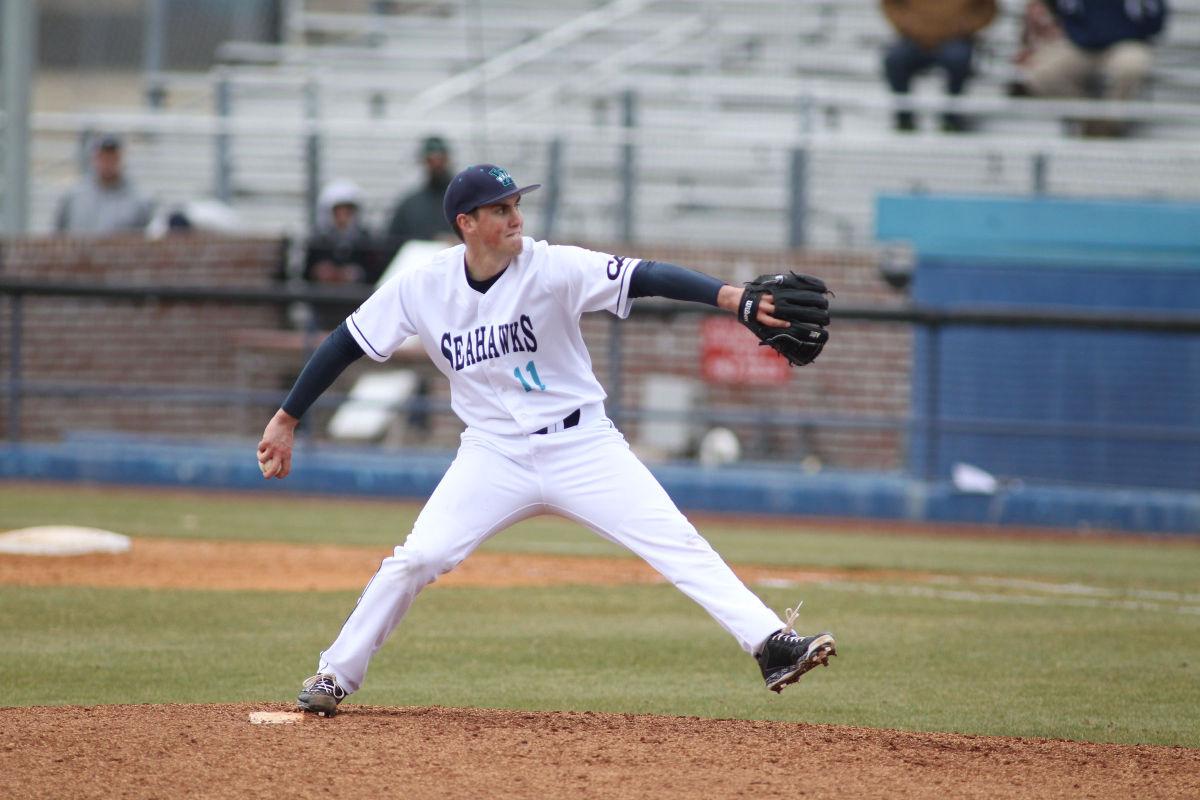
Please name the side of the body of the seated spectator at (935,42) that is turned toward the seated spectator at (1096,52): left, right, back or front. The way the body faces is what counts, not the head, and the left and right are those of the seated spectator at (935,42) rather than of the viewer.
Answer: left

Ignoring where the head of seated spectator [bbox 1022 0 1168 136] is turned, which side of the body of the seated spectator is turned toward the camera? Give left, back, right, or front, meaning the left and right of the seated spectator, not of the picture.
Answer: front

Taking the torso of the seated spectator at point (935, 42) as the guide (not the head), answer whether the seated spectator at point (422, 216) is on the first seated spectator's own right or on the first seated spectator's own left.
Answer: on the first seated spectator's own right

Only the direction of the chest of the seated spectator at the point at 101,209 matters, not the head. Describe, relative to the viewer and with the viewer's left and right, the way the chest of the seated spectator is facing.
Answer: facing the viewer

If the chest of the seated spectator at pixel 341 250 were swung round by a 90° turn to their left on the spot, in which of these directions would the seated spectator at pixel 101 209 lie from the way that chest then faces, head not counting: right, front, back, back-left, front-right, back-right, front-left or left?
back-left

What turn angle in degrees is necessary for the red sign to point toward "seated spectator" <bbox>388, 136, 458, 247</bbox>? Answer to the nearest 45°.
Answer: approximately 90° to its right

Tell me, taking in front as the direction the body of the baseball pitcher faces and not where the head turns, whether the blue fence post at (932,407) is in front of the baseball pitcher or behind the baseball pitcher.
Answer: behind

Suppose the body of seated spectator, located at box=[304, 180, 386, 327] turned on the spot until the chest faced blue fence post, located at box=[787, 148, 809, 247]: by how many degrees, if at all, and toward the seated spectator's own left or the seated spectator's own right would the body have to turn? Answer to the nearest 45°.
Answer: approximately 90° to the seated spectator's own left

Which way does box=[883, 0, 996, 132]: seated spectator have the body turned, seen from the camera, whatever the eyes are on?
toward the camera
